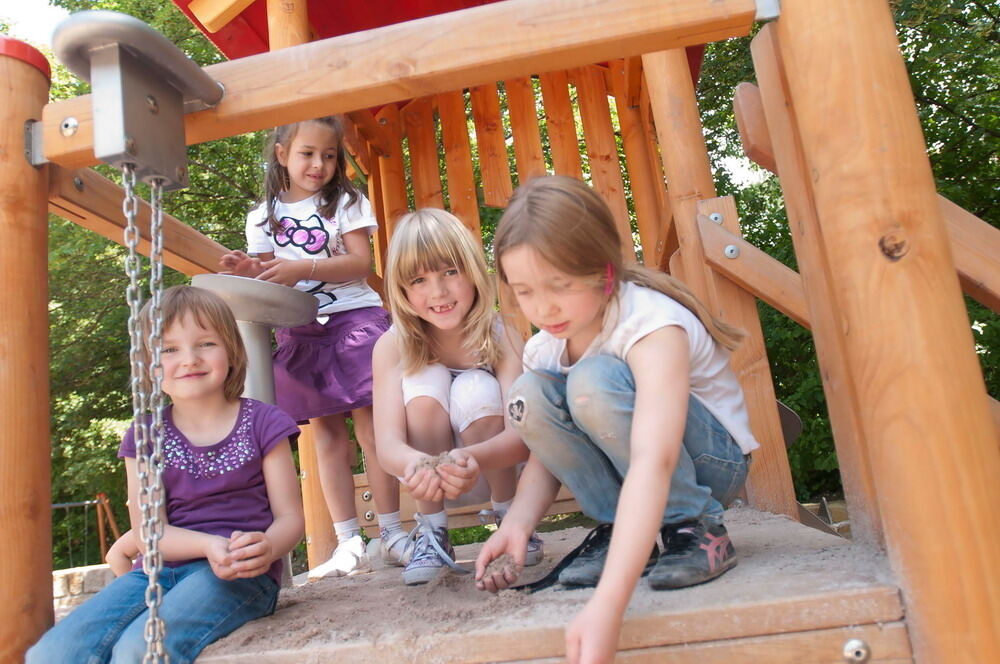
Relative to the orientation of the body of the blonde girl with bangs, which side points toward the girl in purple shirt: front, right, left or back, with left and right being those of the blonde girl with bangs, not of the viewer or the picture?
right

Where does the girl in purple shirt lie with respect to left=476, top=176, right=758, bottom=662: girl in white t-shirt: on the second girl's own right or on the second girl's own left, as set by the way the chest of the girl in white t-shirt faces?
on the second girl's own right

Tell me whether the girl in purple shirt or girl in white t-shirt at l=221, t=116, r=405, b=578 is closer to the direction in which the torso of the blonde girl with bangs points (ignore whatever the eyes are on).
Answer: the girl in purple shirt

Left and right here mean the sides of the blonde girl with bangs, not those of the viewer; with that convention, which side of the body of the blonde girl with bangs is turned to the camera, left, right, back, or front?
front

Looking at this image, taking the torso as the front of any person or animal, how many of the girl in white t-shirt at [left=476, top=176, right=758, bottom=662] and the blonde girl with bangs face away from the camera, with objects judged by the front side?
0

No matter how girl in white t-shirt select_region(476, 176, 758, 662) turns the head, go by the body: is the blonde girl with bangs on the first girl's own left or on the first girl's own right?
on the first girl's own right

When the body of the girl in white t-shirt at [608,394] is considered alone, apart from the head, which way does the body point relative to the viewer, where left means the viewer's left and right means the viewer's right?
facing the viewer and to the left of the viewer

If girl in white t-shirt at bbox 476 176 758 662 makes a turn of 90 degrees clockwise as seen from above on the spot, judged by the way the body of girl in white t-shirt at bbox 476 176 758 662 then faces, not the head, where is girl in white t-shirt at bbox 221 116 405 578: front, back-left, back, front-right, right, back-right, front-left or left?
front

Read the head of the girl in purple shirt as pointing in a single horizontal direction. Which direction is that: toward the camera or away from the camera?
toward the camera
